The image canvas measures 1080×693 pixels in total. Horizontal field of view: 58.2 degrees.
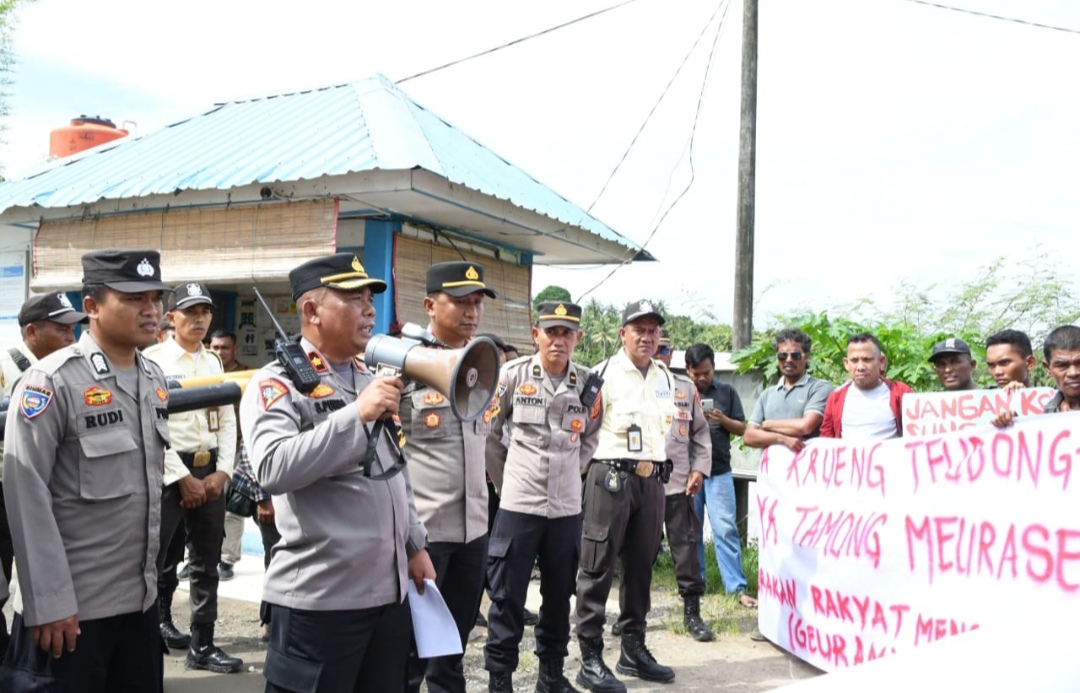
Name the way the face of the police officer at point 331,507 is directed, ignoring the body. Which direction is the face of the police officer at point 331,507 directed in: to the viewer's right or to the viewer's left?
to the viewer's right

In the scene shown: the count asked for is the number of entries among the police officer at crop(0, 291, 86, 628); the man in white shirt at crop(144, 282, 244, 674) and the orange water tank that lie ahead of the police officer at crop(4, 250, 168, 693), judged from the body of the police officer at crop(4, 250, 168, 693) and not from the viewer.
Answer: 0

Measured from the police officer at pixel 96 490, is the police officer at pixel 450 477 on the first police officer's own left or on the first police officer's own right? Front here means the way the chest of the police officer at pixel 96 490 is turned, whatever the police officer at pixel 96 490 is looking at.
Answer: on the first police officer's own left

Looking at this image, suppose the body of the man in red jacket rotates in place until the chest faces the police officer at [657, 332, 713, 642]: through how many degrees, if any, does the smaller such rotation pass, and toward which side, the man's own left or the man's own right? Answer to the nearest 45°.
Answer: approximately 90° to the man's own right

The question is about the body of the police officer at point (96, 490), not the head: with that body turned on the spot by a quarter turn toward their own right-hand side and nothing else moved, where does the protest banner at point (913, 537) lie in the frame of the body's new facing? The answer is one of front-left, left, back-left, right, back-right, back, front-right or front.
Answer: back-left

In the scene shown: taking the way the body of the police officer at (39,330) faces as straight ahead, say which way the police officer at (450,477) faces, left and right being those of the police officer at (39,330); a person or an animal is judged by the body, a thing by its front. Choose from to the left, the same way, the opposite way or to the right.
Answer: the same way

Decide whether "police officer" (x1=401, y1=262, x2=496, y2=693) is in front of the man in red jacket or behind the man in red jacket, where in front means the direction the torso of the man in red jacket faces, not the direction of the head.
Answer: in front

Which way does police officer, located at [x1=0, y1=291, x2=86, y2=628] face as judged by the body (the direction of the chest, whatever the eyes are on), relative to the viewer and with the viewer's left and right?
facing the viewer and to the right of the viewer

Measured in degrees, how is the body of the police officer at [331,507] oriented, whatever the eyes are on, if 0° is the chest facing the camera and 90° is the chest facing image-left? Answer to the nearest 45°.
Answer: approximately 315°

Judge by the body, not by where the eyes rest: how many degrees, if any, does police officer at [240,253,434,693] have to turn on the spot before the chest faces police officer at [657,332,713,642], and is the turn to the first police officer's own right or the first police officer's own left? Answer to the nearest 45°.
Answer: approximately 90° to the first police officer's own left

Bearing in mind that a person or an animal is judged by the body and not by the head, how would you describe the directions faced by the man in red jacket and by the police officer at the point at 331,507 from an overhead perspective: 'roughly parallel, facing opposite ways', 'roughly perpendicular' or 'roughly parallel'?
roughly perpendicular

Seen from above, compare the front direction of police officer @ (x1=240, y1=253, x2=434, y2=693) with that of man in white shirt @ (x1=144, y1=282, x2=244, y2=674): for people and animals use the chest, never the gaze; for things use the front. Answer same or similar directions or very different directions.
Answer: same or similar directions

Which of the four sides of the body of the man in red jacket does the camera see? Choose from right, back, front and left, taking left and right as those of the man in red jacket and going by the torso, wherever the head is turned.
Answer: front

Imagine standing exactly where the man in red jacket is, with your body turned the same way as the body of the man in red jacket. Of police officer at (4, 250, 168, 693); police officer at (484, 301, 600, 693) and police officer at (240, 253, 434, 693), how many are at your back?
0
